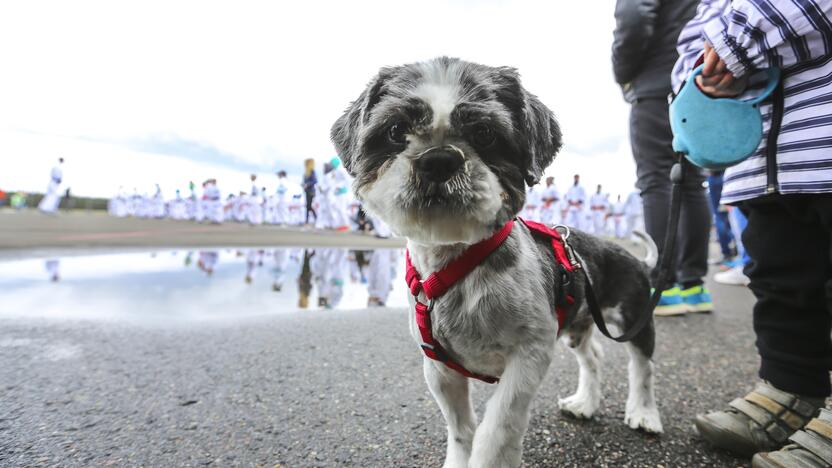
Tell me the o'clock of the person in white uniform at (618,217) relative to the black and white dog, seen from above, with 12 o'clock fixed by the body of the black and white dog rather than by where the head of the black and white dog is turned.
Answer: The person in white uniform is roughly at 5 o'clock from the black and white dog.

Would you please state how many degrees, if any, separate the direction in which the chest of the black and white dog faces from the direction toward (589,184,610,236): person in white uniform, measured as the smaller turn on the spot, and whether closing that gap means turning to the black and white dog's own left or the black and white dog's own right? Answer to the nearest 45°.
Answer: approximately 135° to the black and white dog's own right

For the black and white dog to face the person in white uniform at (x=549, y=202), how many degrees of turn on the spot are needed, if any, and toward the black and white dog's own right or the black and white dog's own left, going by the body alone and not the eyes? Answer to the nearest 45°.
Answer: approximately 135° to the black and white dog's own right

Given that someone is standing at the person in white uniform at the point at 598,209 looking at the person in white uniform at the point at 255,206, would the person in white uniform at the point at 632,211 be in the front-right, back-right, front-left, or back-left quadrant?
back-left

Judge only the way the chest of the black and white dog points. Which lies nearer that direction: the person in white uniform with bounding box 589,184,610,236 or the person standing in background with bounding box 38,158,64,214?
the person standing in background

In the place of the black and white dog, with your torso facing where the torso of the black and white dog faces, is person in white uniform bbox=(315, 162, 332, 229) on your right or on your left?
on your right

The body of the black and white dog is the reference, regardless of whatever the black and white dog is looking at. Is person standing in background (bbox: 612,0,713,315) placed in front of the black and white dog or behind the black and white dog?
behind

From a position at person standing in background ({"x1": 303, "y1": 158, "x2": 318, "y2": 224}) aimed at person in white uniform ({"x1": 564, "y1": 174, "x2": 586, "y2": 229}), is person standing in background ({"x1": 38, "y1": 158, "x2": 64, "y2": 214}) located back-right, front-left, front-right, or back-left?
back-left

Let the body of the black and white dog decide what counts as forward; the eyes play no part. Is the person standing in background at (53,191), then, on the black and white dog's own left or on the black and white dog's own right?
on the black and white dog's own right

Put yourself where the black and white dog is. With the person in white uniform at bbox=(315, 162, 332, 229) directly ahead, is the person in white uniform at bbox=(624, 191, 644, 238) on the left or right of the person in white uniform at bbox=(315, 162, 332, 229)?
right

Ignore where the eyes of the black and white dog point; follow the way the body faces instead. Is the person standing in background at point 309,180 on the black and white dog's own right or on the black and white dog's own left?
on the black and white dog's own right

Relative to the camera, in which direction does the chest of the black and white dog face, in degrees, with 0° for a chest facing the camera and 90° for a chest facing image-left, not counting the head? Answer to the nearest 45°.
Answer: approximately 45°
